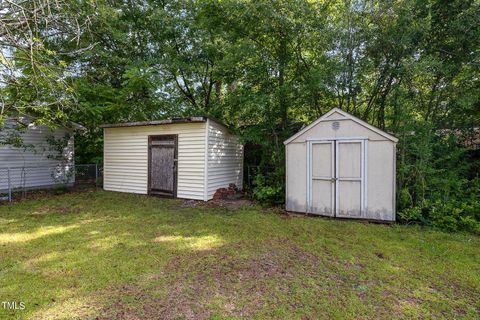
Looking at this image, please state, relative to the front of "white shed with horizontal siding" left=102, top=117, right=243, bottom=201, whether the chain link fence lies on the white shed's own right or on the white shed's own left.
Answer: on the white shed's own right

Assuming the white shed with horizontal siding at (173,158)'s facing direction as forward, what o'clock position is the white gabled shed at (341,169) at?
The white gabled shed is roughly at 9 o'clock from the white shed with horizontal siding.

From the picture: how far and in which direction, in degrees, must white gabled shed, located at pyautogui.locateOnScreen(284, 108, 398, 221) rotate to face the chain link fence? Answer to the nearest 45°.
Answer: approximately 90° to its right

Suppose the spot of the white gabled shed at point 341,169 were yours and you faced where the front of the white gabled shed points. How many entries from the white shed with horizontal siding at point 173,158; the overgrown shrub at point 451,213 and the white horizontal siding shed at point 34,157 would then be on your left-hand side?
1

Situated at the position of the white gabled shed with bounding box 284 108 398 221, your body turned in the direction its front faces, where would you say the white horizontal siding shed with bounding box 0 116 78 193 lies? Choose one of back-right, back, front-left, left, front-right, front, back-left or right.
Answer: right

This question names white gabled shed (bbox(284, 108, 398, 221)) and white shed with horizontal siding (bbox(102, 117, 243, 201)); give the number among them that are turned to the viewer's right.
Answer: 0

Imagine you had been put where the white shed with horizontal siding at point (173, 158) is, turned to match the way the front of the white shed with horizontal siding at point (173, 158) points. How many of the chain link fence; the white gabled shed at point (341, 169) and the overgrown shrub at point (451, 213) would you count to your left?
2

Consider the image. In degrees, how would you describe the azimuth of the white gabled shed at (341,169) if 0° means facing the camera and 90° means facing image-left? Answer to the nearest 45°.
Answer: approximately 0°

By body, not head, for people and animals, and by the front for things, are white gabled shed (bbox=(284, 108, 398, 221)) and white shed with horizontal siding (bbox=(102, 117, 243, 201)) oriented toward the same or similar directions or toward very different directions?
same or similar directions

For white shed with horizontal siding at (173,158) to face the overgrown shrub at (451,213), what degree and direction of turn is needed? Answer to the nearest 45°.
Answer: approximately 90° to its left

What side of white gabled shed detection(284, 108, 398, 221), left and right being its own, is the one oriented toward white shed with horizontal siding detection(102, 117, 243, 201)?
right

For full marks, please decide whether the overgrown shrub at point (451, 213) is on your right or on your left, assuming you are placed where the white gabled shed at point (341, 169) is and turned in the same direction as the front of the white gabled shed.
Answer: on your left

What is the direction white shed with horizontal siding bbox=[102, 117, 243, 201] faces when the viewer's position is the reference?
facing the viewer and to the left of the viewer
